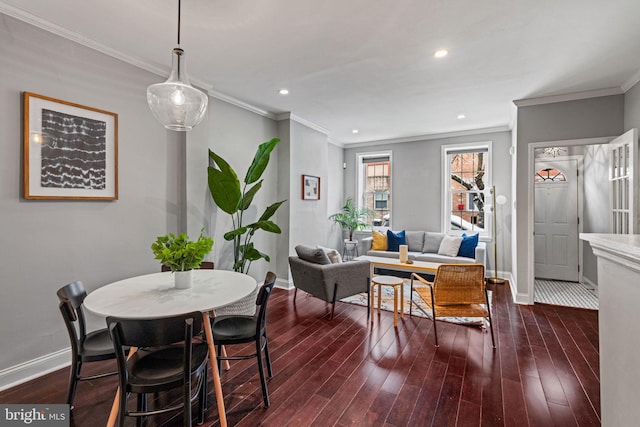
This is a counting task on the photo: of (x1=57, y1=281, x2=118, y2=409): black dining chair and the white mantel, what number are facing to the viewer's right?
1

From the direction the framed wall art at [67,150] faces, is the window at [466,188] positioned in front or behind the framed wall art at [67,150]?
in front

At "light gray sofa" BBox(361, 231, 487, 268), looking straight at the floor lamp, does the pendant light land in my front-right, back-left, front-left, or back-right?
back-right

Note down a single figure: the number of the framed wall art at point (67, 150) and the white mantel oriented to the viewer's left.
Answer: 1

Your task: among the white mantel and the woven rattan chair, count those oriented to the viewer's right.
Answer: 0

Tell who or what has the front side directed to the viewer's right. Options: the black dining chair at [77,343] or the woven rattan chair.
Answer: the black dining chair

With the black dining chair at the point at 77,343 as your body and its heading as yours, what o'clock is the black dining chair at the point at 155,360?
the black dining chair at the point at 155,360 is roughly at 2 o'clock from the black dining chair at the point at 77,343.

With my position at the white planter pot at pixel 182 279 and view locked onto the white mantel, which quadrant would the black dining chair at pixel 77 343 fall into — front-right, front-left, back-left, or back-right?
back-right

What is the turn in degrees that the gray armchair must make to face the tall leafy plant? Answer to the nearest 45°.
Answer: approximately 135° to its left

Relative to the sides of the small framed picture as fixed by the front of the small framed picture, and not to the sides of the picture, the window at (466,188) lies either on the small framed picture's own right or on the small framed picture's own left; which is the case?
on the small framed picture's own left

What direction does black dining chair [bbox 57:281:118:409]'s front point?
to the viewer's right

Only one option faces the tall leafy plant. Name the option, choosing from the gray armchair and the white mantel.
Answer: the white mantel

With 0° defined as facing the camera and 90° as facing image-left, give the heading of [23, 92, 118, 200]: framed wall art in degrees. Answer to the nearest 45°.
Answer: approximately 315°

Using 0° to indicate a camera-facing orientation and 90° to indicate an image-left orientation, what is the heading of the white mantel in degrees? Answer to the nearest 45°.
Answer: approximately 90°
